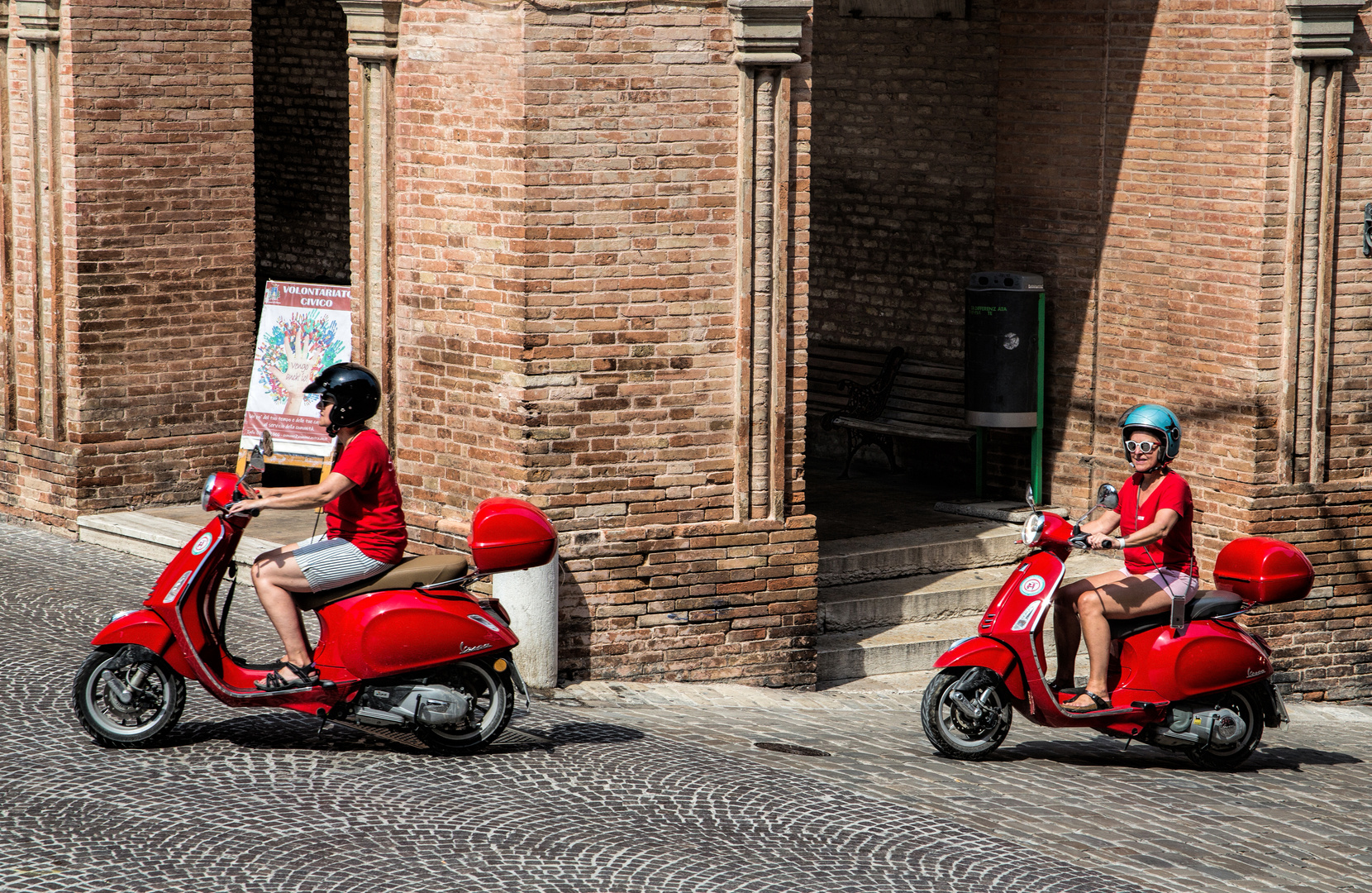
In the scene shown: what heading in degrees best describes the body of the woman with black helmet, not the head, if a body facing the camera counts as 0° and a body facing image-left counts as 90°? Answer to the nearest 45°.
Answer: approximately 90°

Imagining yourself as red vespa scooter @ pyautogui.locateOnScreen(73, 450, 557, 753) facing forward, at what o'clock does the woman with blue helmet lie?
The woman with blue helmet is roughly at 6 o'clock from the red vespa scooter.

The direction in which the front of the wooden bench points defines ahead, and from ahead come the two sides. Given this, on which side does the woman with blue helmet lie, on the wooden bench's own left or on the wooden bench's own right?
on the wooden bench's own left

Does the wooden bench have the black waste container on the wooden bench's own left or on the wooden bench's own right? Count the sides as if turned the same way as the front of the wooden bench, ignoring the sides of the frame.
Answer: on the wooden bench's own left

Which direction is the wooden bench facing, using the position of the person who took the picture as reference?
facing the viewer and to the left of the viewer

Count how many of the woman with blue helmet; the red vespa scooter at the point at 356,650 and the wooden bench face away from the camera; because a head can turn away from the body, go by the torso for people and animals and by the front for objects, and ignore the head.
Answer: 0

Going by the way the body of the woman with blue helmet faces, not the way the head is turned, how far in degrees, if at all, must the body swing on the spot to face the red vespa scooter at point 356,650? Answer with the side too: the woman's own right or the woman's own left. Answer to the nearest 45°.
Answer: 0° — they already face it

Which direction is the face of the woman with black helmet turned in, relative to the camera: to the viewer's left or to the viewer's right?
to the viewer's left

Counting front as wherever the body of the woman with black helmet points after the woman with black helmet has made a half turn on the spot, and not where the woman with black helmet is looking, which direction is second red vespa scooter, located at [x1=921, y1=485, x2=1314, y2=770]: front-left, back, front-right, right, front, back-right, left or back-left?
front

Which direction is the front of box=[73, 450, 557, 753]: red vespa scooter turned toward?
to the viewer's left

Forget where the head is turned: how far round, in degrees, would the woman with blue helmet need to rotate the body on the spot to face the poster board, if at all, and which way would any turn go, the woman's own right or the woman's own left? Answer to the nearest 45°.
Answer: approximately 90° to the woman's own right

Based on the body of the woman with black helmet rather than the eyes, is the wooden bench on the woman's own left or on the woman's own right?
on the woman's own right

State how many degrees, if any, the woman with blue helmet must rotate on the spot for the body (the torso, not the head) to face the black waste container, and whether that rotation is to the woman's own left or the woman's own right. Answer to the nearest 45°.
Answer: approximately 135° to the woman's own right

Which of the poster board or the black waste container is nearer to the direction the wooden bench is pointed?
the poster board
